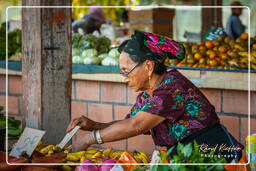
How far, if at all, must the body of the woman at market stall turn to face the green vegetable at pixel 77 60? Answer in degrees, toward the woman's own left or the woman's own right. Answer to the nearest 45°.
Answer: approximately 90° to the woman's own right

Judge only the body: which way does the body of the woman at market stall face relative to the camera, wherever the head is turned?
to the viewer's left

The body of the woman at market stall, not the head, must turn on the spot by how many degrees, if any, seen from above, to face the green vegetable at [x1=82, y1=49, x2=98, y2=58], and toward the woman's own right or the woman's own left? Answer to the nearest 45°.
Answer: approximately 90° to the woman's own right

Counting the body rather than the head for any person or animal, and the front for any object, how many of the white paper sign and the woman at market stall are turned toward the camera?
1

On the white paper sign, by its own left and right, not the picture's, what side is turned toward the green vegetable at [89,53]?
back

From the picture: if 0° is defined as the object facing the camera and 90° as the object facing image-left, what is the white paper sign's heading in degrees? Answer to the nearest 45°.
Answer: approximately 0°

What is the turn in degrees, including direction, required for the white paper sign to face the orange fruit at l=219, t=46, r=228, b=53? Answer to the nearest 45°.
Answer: approximately 135° to its left

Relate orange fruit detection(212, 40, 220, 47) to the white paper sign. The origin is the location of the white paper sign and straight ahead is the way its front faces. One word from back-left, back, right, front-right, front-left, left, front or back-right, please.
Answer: back-left

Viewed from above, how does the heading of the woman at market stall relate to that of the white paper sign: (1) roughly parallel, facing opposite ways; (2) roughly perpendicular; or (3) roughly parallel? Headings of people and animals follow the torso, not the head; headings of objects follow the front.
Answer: roughly perpendicular

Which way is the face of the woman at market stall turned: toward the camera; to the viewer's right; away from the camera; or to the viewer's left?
to the viewer's left

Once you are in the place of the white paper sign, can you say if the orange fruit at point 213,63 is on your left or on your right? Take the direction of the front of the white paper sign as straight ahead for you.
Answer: on your left
